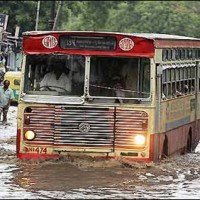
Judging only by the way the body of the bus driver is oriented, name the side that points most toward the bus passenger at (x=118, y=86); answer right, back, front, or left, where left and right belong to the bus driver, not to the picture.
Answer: left

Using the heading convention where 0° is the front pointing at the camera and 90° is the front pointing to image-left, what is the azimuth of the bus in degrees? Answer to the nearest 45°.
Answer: approximately 0°

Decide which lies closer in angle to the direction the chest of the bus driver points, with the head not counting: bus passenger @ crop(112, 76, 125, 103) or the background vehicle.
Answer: the bus passenger

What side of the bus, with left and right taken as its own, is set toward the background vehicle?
back

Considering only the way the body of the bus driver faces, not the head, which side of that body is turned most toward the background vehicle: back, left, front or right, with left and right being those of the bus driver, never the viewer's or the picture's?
back

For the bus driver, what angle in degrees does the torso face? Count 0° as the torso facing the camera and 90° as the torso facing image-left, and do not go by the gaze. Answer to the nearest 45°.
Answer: approximately 0°
